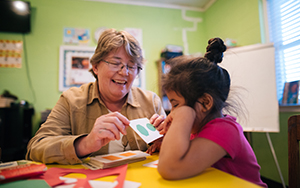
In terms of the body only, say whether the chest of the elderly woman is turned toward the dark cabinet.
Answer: no

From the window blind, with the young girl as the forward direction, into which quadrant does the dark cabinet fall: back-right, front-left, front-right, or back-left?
front-right

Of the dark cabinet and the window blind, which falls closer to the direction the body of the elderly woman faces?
the window blind

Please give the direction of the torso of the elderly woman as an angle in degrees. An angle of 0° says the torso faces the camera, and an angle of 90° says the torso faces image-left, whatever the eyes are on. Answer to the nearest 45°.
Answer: approximately 315°

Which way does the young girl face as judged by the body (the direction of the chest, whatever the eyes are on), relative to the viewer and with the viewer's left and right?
facing to the left of the viewer

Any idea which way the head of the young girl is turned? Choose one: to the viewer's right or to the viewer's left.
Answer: to the viewer's left

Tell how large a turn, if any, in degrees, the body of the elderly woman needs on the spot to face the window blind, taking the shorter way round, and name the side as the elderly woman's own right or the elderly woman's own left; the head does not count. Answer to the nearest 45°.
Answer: approximately 45° to the elderly woman's own left

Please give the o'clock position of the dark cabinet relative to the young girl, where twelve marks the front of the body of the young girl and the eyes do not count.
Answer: The dark cabinet is roughly at 1 o'clock from the young girl.

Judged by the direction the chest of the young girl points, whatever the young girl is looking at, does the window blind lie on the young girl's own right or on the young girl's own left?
on the young girl's own right

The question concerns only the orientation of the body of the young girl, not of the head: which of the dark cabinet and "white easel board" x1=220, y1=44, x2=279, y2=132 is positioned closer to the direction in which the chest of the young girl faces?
the dark cabinet

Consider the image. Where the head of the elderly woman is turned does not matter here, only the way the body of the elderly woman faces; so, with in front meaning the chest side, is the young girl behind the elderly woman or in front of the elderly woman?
in front

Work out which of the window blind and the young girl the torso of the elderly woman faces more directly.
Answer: the young girl

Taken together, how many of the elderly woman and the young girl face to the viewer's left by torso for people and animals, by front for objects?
1

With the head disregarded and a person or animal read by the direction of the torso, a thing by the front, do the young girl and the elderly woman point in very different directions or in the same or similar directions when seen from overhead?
very different directions
